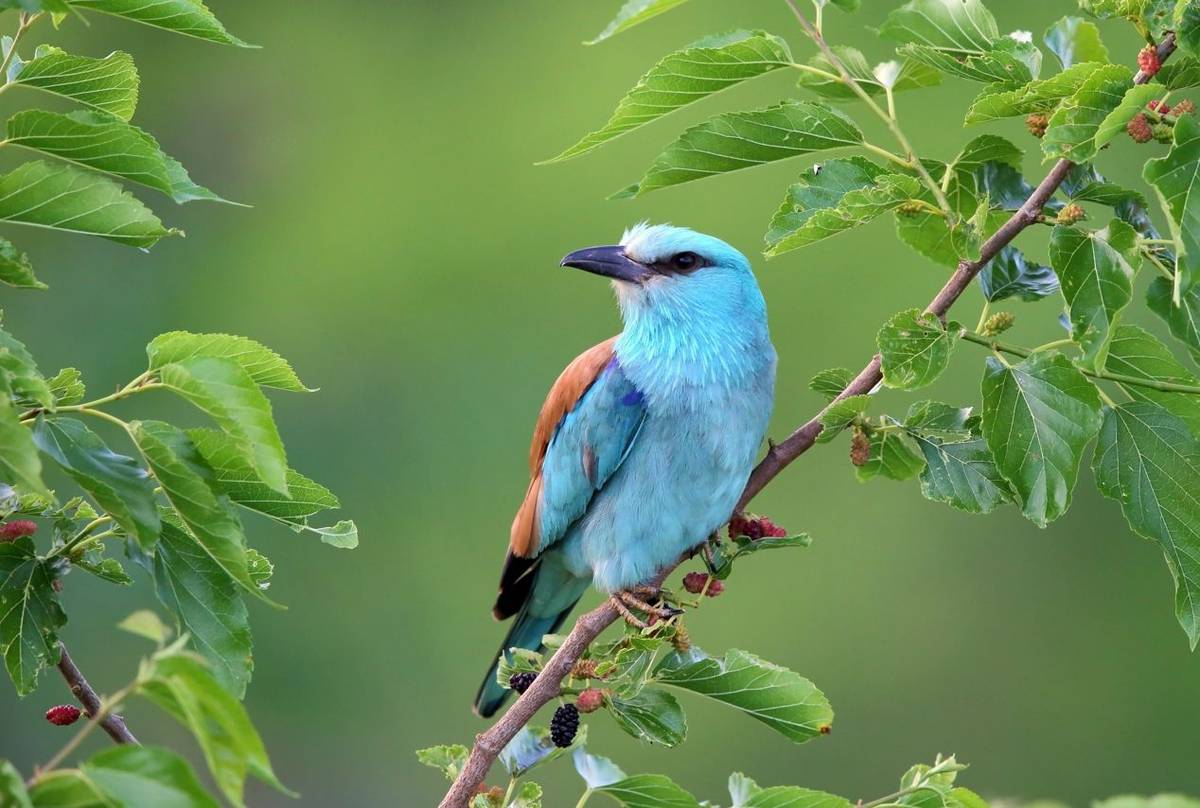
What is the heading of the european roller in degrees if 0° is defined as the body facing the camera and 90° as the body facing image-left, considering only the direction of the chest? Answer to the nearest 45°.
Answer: approximately 315°

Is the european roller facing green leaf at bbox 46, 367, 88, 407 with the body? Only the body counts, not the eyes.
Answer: no

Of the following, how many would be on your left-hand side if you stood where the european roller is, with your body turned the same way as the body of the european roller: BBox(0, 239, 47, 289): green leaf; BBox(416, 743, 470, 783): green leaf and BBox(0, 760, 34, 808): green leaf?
0

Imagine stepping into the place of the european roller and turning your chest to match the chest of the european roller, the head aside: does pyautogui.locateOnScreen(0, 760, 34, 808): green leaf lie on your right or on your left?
on your right

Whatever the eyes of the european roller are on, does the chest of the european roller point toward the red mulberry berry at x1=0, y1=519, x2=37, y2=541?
no

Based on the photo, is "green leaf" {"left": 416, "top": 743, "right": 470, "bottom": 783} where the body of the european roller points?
no

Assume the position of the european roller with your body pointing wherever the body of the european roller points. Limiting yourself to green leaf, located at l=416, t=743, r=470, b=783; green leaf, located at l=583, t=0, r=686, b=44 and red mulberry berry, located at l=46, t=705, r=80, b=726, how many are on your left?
0

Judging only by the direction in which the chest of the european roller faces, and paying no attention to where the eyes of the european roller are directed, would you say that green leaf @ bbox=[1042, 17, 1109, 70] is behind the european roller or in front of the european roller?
in front
